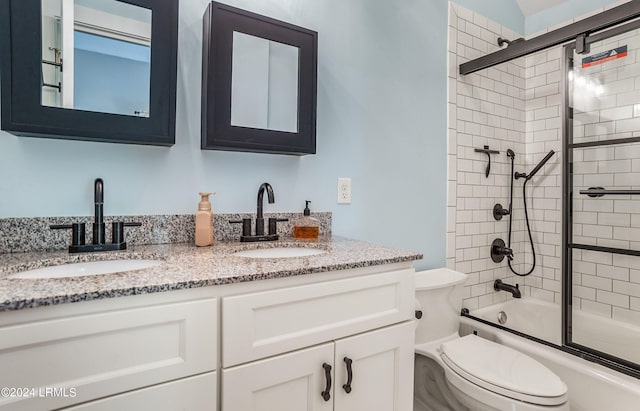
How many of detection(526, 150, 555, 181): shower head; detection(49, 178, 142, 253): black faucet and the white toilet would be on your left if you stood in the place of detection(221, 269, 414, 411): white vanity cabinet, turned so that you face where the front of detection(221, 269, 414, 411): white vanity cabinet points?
2

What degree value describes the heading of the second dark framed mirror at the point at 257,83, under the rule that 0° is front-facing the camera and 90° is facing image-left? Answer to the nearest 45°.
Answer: approximately 315°

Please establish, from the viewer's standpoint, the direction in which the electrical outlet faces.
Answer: facing the viewer and to the right of the viewer

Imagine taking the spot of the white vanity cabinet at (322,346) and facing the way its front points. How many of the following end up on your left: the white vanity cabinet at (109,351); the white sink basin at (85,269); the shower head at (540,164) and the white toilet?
2

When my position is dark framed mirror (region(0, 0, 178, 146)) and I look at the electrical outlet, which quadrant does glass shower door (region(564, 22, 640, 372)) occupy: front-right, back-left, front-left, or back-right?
front-right

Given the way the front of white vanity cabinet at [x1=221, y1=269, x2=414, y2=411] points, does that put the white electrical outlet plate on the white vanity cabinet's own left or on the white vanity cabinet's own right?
on the white vanity cabinet's own left

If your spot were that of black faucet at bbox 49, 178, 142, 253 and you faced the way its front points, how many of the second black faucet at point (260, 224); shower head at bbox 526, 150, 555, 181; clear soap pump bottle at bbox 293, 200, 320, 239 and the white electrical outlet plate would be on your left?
4

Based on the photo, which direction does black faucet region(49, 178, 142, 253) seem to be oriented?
toward the camera
